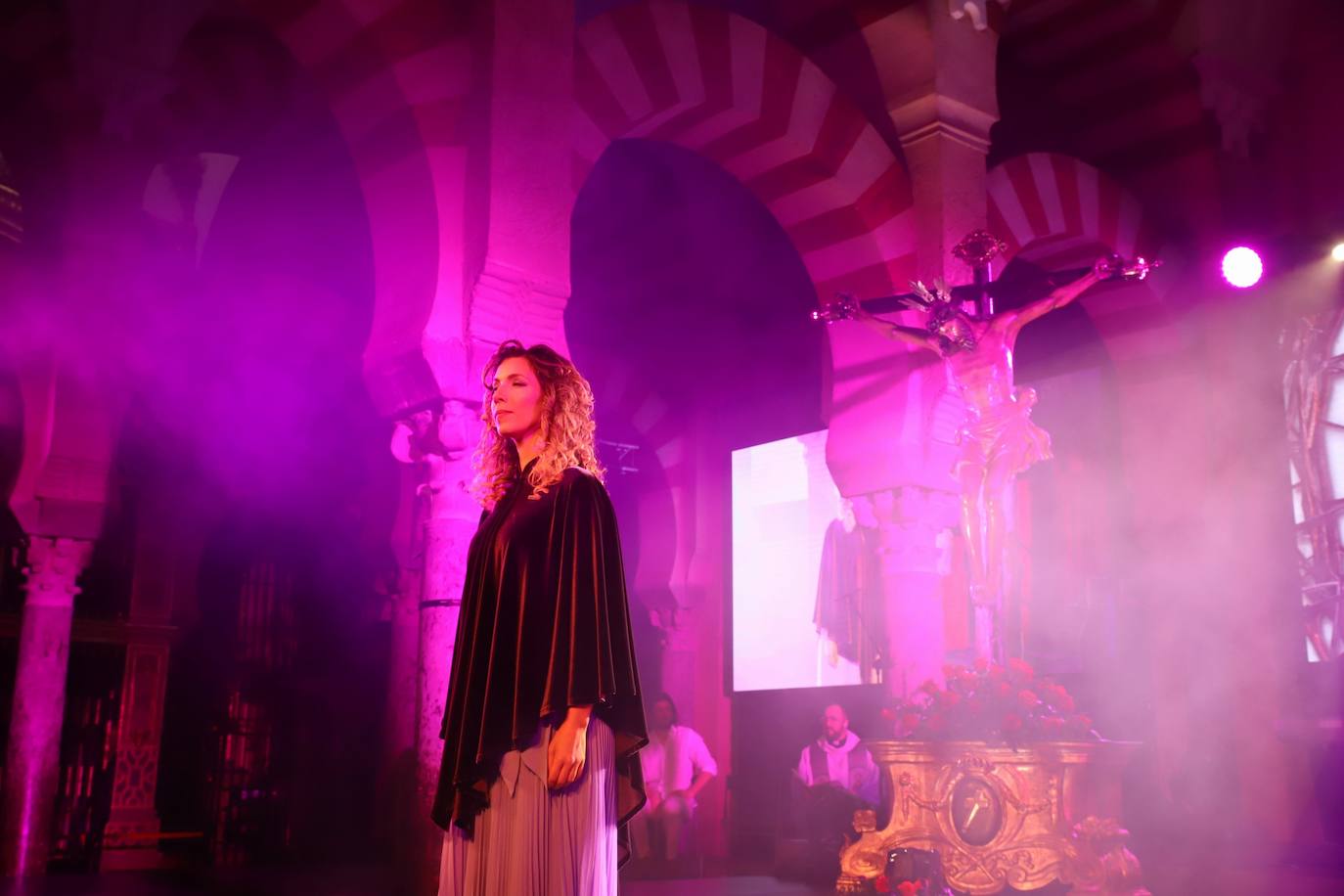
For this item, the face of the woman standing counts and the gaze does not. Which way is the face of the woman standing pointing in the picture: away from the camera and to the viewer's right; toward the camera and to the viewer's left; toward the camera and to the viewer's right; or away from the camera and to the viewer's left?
toward the camera and to the viewer's left

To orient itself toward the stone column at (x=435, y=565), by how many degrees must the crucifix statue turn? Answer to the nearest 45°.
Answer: approximately 45° to its right

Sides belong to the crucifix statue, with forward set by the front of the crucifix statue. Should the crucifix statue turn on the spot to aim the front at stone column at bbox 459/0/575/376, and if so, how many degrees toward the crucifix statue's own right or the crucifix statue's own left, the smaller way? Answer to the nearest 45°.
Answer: approximately 45° to the crucifix statue's own right

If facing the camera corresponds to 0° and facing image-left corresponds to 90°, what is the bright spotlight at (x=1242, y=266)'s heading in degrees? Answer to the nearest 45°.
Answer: approximately 0°

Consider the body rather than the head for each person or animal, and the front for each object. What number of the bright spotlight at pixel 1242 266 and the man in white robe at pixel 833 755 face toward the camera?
2

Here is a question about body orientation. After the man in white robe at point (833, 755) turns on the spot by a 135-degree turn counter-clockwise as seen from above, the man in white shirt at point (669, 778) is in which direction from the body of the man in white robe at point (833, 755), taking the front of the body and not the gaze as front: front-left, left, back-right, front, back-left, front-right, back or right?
left

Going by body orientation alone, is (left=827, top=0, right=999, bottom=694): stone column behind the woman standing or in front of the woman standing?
behind

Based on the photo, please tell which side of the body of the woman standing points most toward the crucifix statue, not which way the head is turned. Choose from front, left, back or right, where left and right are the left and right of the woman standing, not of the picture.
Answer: back

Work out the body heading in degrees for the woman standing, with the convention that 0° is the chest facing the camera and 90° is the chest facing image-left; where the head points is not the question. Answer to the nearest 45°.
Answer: approximately 45°
